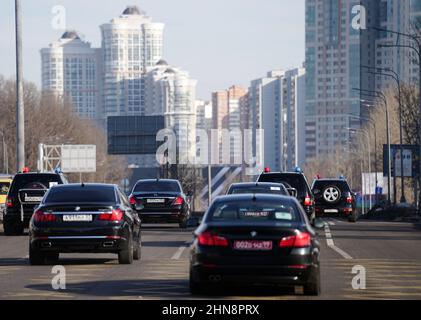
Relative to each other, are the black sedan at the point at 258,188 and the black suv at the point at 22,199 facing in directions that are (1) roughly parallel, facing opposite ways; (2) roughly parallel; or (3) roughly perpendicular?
roughly parallel

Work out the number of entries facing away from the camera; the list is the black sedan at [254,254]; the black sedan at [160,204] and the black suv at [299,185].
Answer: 3

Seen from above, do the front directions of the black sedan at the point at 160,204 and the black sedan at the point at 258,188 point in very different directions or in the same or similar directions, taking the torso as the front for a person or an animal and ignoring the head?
same or similar directions

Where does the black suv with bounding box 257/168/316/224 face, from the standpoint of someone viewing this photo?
facing away from the viewer

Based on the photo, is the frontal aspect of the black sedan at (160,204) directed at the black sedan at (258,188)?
no

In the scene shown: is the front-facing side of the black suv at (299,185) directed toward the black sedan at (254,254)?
no

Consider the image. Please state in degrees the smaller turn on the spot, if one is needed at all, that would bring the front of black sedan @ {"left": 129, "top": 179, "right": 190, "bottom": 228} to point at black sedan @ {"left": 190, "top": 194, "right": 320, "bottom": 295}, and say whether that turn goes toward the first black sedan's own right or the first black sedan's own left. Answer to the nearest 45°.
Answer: approximately 180°

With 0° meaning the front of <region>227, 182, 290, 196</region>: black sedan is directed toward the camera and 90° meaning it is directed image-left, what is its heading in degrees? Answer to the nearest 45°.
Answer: approximately 180°

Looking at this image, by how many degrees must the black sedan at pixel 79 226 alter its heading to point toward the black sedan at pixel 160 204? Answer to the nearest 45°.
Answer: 0° — it already faces it

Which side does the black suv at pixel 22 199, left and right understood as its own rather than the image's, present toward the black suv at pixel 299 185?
right

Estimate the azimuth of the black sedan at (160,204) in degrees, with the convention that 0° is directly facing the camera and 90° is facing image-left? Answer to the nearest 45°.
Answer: approximately 180°

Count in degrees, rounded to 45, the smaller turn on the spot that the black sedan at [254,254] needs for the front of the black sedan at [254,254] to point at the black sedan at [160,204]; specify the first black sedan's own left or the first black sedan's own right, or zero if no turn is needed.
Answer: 0° — it already faces it

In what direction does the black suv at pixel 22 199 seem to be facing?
away from the camera

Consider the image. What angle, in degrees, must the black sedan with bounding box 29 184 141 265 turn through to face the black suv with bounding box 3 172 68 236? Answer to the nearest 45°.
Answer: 0° — it already faces it

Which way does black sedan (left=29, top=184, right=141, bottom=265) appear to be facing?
away from the camera

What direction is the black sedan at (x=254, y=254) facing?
away from the camera

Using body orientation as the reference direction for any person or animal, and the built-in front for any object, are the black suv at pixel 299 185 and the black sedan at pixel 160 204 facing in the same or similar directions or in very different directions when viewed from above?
same or similar directions

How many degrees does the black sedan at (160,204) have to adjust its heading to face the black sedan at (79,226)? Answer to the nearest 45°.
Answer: approximately 180°

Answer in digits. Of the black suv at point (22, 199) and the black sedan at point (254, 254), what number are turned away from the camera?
2
